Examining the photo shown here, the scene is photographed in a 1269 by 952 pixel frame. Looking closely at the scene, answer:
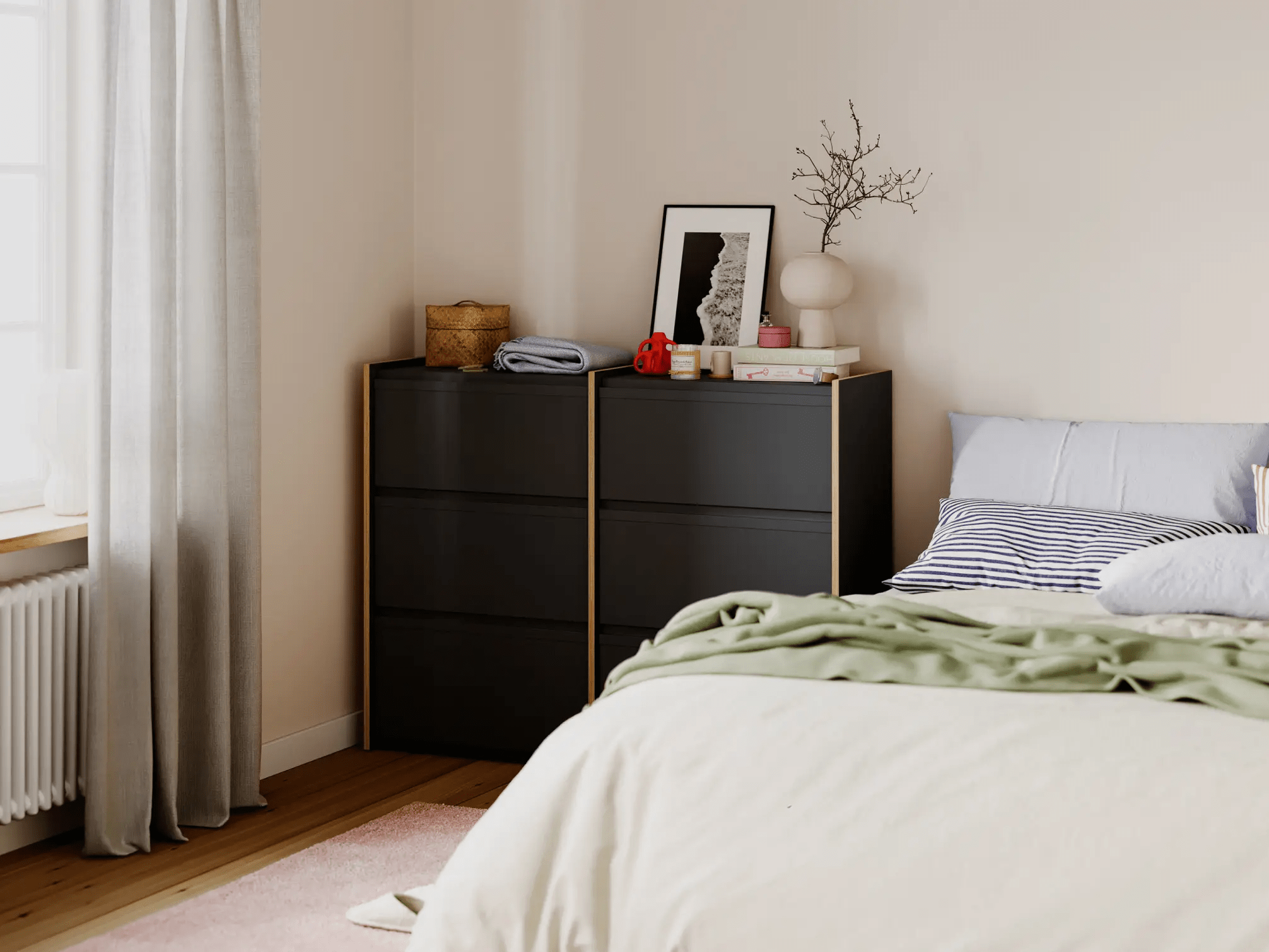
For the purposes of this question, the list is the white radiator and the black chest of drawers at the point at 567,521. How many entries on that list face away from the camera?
0

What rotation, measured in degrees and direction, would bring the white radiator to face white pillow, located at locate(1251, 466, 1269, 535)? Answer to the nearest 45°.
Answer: approximately 45° to its left

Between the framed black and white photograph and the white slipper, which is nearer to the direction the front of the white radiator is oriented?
the white slipper

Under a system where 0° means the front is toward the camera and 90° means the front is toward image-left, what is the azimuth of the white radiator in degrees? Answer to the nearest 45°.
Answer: approximately 315°

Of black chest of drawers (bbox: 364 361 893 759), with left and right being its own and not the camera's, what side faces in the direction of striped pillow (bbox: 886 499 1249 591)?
left

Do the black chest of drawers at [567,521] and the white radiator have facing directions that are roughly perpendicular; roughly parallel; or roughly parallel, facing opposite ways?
roughly perpendicular

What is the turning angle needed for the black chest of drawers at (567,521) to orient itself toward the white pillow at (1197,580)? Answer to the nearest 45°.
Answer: approximately 90° to its left

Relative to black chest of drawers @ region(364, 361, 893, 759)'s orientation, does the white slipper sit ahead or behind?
ahead

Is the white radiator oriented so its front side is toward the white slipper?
yes
